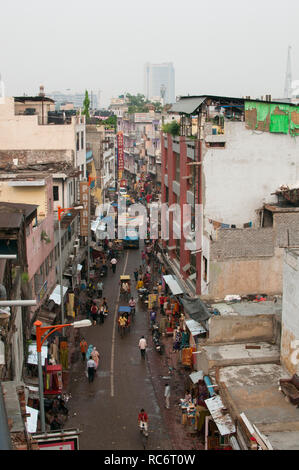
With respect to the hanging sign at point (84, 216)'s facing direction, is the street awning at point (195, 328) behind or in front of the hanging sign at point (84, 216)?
in front

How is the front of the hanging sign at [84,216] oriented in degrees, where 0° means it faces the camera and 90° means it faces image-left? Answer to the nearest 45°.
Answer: approximately 0°

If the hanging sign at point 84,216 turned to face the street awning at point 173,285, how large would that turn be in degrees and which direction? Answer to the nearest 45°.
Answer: approximately 45° to its left

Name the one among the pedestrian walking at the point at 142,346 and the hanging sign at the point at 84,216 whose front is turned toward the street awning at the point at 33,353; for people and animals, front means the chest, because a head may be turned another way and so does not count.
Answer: the hanging sign

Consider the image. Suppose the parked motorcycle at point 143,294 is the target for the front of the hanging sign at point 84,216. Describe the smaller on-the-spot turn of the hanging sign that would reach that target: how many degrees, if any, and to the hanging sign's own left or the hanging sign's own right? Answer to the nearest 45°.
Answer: approximately 45° to the hanging sign's own left
